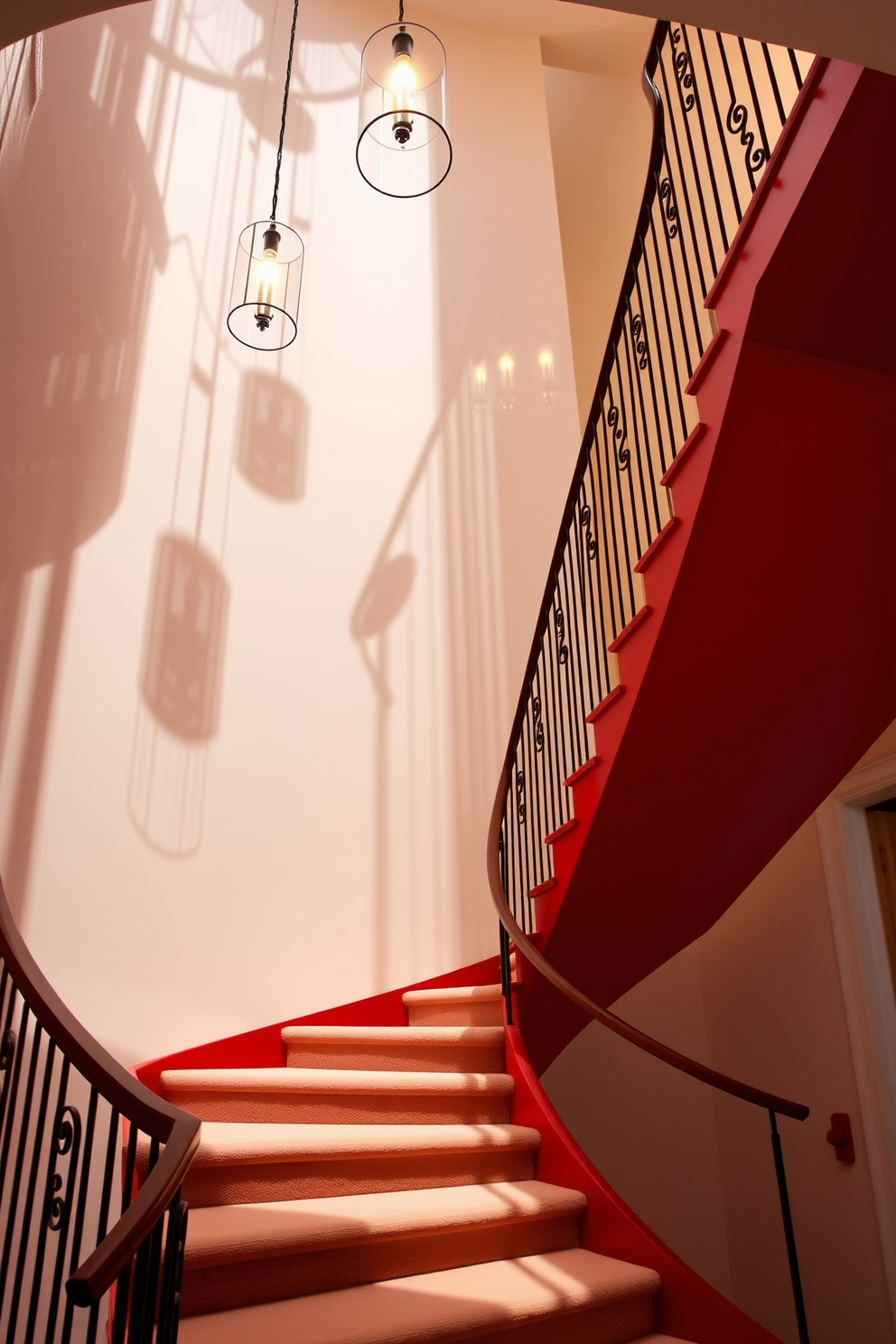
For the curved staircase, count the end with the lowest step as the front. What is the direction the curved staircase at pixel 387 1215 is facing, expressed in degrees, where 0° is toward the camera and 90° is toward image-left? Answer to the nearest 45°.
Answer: approximately 0°
